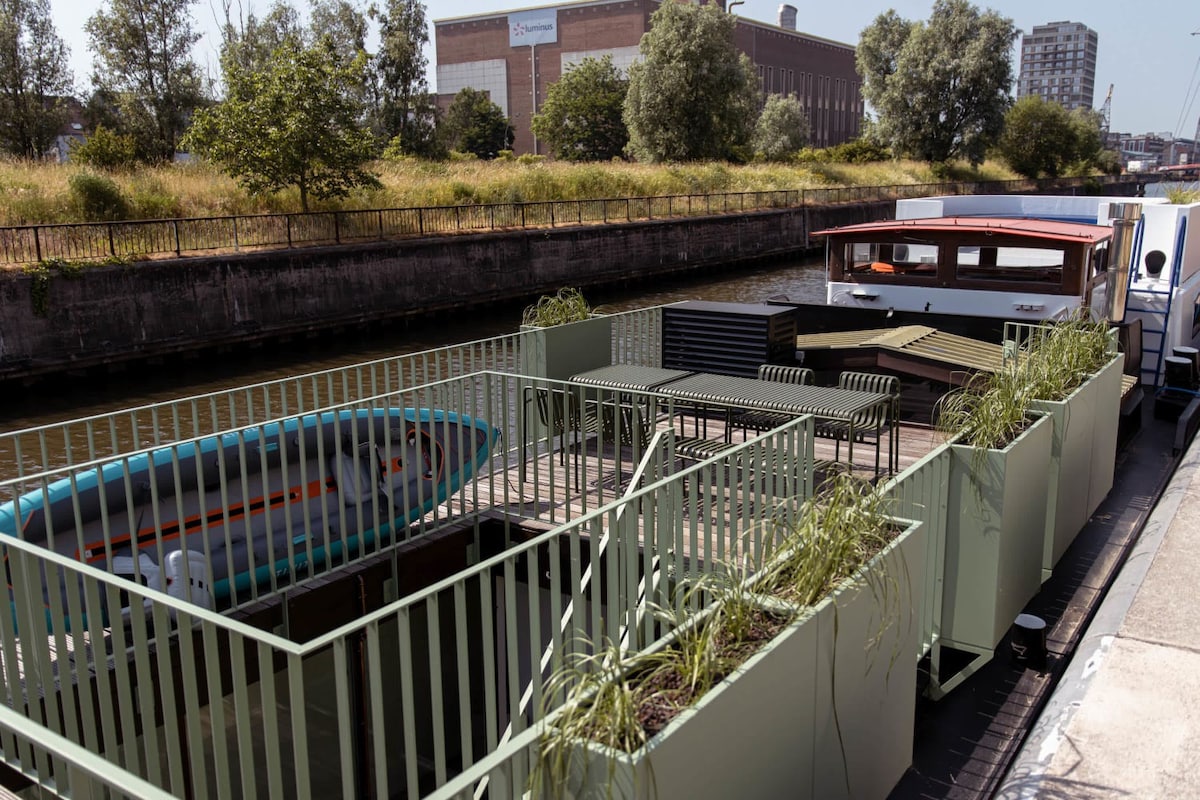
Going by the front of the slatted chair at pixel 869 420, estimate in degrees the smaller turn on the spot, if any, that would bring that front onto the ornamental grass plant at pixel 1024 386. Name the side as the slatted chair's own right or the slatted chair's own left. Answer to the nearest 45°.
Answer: approximately 90° to the slatted chair's own left

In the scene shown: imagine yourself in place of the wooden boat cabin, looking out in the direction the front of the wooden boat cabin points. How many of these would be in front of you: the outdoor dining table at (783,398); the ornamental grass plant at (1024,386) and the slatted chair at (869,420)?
3

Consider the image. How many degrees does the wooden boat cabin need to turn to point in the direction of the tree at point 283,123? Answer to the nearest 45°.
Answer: approximately 135° to its right

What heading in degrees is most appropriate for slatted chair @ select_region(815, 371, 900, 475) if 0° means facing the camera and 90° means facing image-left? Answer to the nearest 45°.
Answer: approximately 45°

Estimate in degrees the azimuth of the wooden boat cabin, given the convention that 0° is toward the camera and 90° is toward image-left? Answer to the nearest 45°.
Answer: approximately 0°

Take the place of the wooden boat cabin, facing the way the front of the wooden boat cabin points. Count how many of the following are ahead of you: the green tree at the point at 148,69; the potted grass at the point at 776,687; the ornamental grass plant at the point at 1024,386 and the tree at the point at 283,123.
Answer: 2

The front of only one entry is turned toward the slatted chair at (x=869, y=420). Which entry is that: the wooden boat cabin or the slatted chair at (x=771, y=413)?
the wooden boat cabin
